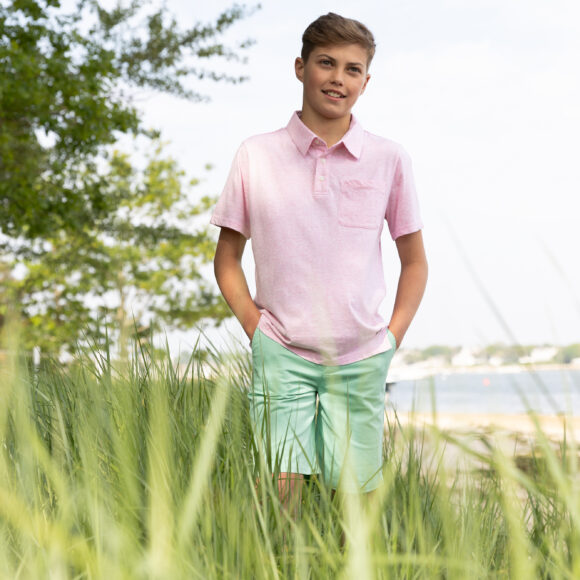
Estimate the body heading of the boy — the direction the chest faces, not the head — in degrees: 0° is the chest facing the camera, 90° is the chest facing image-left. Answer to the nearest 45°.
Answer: approximately 0°
